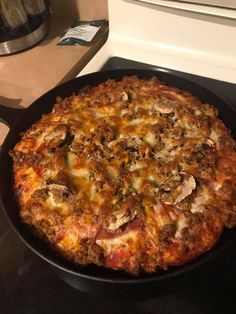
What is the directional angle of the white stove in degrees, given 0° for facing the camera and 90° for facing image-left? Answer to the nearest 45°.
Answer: approximately 45°

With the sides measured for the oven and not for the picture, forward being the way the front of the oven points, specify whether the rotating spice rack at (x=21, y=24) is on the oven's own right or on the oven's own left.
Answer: on the oven's own right

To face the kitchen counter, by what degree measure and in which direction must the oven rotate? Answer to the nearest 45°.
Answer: approximately 90° to its right

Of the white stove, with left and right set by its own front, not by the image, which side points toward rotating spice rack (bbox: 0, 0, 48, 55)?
right

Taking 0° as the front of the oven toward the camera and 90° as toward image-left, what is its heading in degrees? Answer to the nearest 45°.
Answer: approximately 45°
